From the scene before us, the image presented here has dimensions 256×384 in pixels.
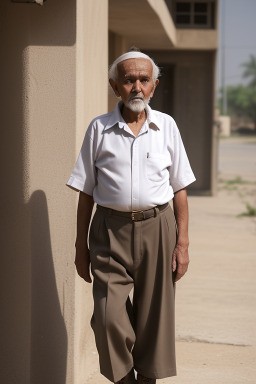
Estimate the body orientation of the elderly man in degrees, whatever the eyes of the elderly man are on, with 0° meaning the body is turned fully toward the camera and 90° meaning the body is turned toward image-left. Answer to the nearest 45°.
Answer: approximately 0°
